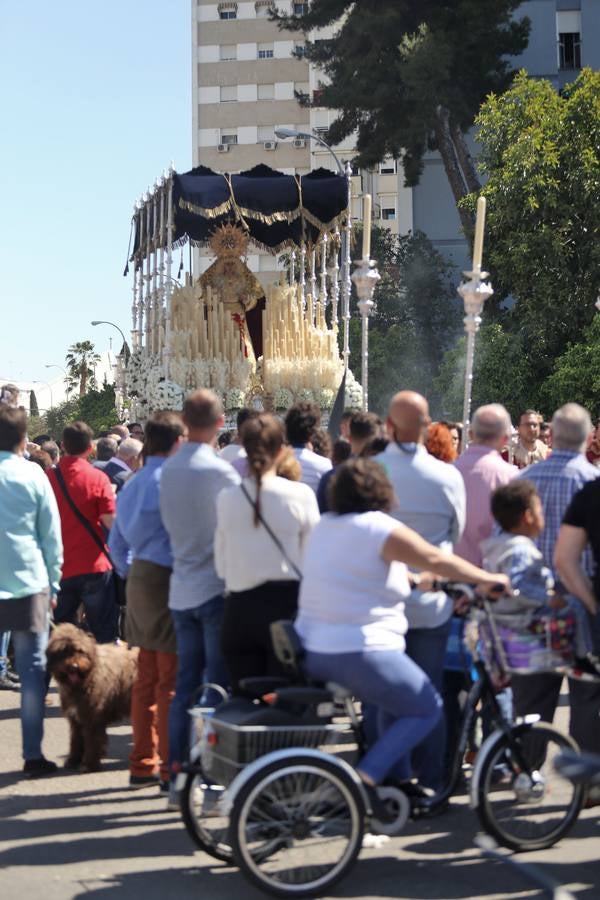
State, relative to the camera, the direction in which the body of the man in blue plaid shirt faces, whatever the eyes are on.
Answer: away from the camera

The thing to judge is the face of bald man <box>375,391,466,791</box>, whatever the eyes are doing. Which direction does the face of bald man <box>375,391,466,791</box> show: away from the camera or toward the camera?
away from the camera

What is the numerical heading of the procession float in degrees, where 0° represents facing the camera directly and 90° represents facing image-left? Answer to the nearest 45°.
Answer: approximately 0°

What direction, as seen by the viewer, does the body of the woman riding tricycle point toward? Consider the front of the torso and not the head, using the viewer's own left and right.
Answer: facing away from the viewer and to the right of the viewer

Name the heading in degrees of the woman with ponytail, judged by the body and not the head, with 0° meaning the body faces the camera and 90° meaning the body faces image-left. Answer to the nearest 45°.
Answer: approximately 180°

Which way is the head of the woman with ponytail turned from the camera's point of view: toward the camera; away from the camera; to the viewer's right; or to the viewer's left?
away from the camera

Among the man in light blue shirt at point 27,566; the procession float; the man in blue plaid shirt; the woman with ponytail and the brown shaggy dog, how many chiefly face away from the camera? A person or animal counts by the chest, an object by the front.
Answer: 3

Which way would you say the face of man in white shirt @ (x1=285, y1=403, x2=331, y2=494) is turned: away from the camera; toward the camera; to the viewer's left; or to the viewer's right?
away from the camera

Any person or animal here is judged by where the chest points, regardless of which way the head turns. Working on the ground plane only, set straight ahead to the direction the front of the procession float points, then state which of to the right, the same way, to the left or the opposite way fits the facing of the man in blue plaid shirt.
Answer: the opposite way

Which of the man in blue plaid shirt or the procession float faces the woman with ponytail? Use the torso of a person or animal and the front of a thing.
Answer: the procession float

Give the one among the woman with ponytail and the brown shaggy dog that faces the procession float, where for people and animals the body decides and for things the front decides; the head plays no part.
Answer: the woman with ponytail
